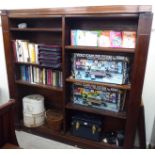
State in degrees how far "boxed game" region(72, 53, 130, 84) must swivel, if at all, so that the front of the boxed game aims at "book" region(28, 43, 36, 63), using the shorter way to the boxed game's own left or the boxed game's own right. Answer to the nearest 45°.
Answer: approximately 45° to the boxed game's own right

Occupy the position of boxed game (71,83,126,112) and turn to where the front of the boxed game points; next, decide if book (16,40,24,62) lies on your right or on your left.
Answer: on your right

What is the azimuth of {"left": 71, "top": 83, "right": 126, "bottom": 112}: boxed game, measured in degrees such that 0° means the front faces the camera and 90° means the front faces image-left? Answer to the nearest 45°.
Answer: approximately 45°

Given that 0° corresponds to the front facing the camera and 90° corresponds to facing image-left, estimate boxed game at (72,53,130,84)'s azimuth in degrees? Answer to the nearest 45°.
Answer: approximately 45°
